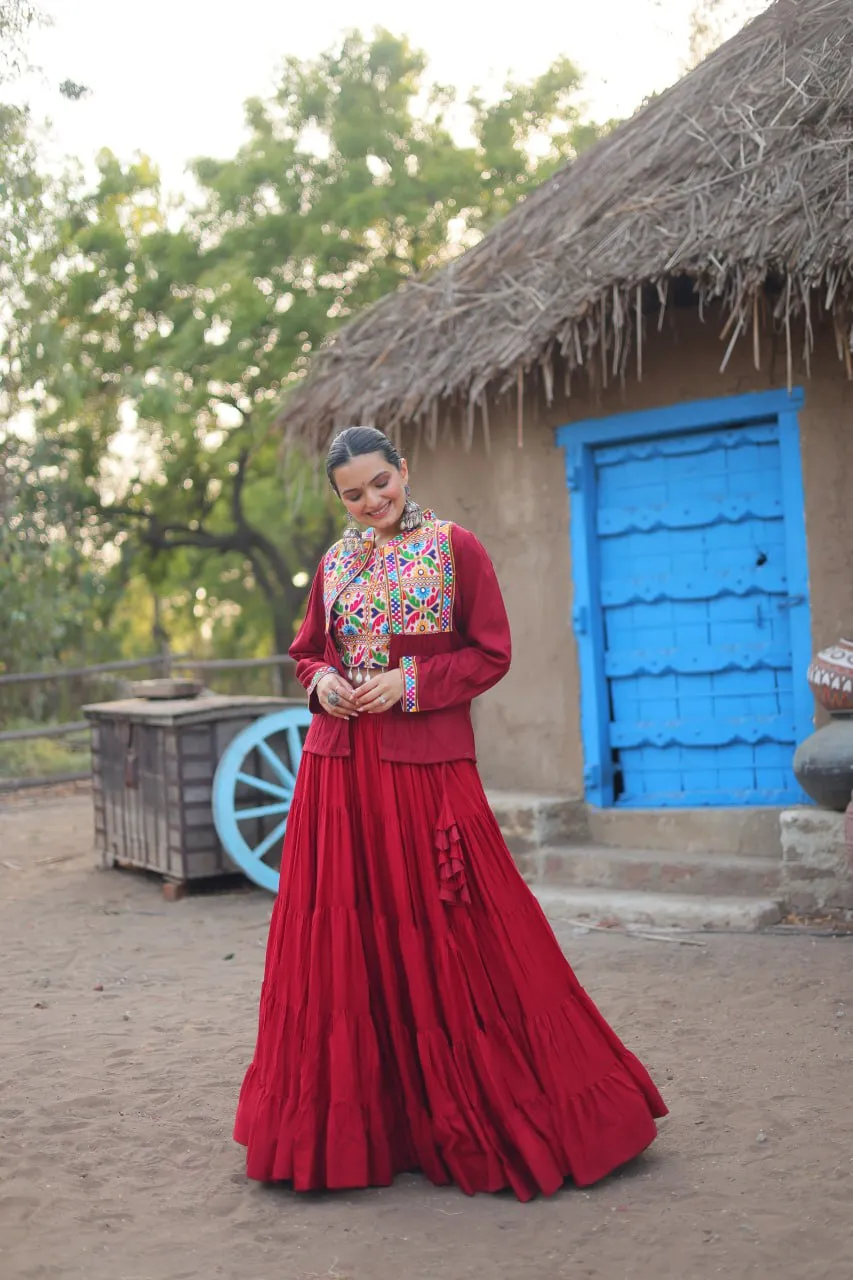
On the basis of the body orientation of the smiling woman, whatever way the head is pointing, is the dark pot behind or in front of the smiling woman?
behind

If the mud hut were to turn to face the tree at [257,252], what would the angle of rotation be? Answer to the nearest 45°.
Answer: approximately 135° to its right

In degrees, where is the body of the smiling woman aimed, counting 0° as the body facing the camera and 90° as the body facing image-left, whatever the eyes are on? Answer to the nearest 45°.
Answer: approximately 45°

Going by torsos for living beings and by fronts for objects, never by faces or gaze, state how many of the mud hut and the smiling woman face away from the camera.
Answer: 0

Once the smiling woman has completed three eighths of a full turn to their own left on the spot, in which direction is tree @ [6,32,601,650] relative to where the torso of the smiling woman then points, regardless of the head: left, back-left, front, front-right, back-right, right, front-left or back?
left

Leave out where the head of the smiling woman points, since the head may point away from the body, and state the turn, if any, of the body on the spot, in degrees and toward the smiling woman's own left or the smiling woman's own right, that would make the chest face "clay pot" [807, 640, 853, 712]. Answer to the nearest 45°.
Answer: approximately 180°

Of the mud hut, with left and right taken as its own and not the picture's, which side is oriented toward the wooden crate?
right

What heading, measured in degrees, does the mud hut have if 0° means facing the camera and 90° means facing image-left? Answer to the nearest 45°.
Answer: approximately 0°
